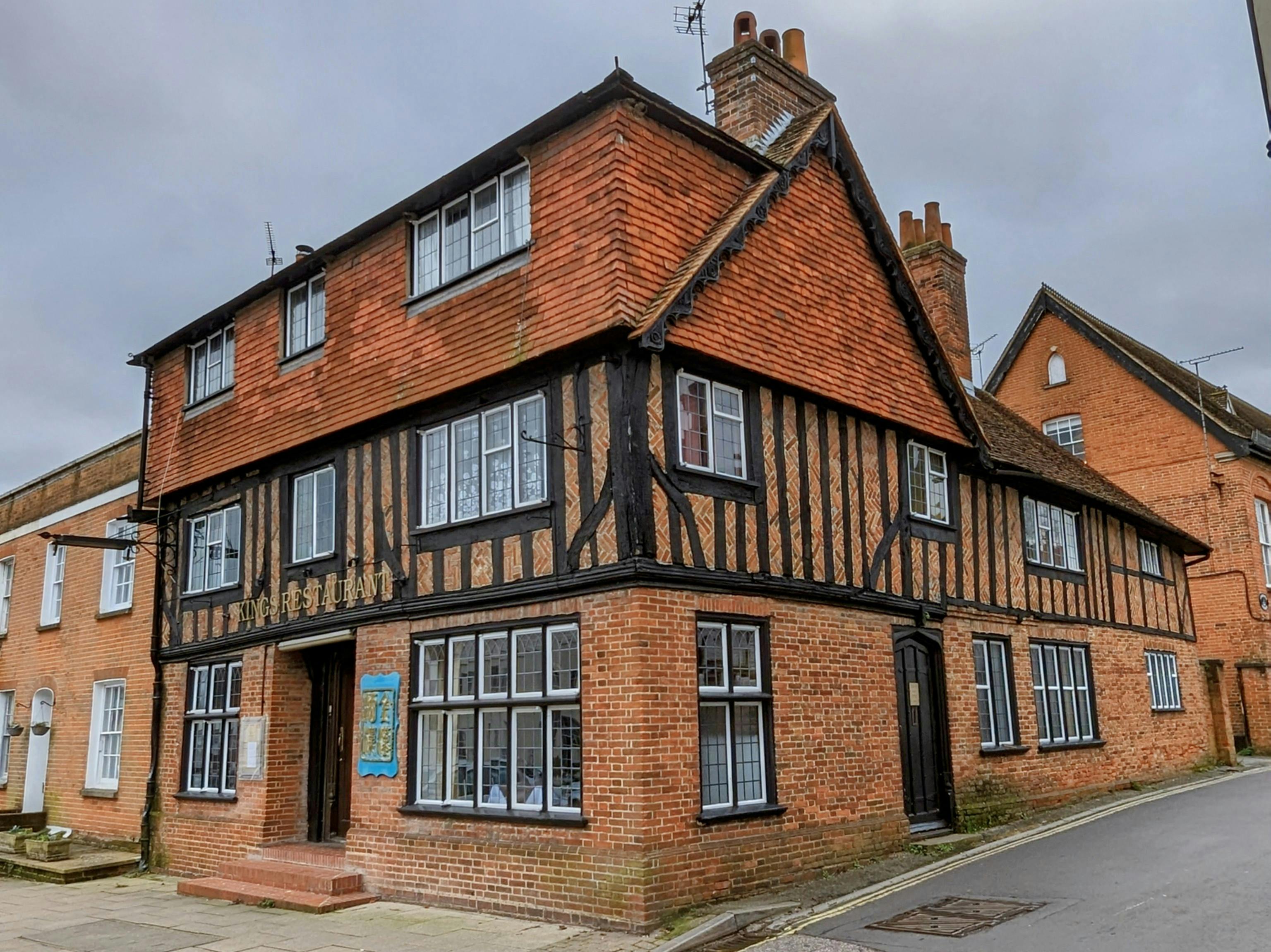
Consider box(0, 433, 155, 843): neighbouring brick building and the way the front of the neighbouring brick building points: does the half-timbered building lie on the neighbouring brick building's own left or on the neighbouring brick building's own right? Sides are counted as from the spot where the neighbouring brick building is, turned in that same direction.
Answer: on the neighbouring brick building's own left

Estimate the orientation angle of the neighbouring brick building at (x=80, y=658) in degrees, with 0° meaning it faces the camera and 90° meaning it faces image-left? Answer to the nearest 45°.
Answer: approximately 45°

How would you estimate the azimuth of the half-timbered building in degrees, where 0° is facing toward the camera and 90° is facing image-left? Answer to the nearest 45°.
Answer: approximately 45°

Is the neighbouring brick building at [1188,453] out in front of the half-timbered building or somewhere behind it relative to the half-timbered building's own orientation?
behind

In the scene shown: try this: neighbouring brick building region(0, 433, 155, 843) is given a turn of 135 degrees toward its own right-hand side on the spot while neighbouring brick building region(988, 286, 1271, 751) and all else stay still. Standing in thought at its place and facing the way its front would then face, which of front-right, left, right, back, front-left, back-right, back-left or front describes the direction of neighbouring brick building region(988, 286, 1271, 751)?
right
